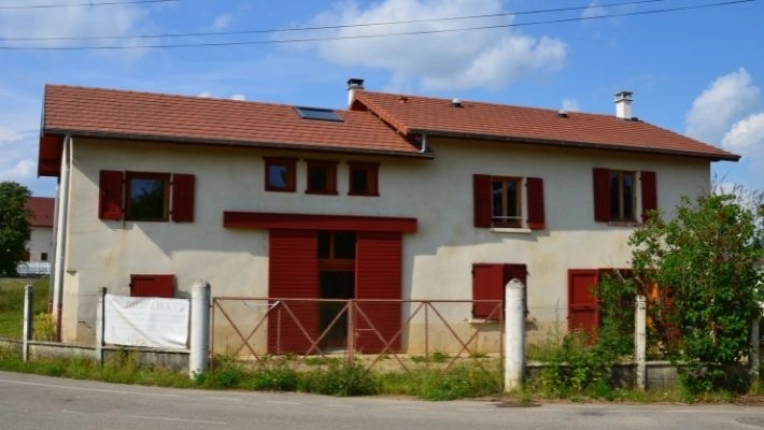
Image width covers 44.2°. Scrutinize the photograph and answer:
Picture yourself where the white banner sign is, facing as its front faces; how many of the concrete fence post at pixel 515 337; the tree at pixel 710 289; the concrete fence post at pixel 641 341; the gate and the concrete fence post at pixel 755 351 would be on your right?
0

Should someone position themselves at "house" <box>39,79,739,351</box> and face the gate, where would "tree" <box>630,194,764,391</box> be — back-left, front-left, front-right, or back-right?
front-left

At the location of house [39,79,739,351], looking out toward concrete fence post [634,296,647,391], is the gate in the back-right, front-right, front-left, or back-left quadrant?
front-right

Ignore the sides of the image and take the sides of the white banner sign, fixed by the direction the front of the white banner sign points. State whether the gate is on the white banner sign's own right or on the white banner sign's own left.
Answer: on the white banner sign's own left

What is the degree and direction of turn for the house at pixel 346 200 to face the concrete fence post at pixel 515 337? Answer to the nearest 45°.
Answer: approximately 45° to its left

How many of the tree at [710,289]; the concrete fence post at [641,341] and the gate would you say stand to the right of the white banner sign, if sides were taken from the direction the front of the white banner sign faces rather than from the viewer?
0

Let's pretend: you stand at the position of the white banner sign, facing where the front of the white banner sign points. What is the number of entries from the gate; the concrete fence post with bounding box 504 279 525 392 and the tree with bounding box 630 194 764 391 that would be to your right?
0

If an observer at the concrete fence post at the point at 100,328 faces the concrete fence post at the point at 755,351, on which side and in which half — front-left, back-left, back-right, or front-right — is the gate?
front-left

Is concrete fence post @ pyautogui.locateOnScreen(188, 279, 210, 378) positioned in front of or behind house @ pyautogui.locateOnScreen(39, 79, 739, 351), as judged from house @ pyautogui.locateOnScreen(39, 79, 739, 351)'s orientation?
in front

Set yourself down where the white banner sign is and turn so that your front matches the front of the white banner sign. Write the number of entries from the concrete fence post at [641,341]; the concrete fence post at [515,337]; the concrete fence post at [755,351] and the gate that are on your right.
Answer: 0

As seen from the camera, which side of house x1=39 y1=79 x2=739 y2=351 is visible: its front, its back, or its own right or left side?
front

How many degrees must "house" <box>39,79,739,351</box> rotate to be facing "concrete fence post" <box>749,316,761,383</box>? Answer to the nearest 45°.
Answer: approximately 45° to its left

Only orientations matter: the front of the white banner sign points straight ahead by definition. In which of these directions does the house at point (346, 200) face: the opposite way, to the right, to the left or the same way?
the same way

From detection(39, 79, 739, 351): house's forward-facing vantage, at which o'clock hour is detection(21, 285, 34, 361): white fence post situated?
The white fence post is roughly at 2 o'clock from the house.

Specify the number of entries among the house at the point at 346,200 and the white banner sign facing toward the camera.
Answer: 2

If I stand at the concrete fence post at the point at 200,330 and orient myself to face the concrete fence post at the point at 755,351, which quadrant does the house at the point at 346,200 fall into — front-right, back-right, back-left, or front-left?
front-left

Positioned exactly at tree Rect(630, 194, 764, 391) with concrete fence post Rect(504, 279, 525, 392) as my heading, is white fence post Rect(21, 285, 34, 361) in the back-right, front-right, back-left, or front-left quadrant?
front-right
